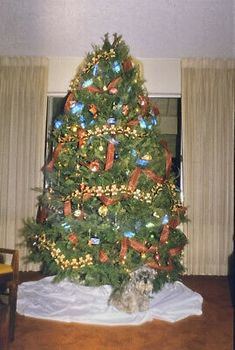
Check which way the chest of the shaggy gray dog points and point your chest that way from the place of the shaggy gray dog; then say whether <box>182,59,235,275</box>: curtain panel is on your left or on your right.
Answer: on your left

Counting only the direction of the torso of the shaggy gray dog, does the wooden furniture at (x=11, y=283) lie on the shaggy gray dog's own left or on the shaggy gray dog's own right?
on the shaggy gray dog's own right

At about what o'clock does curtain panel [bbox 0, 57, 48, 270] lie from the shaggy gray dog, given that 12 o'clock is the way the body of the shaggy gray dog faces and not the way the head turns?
The curtain panel is roughly at 6 o'clock from the shaggy gray dog.

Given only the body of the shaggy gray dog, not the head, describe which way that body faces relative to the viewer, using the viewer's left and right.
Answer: facing the viewer and to the right of the viewer
